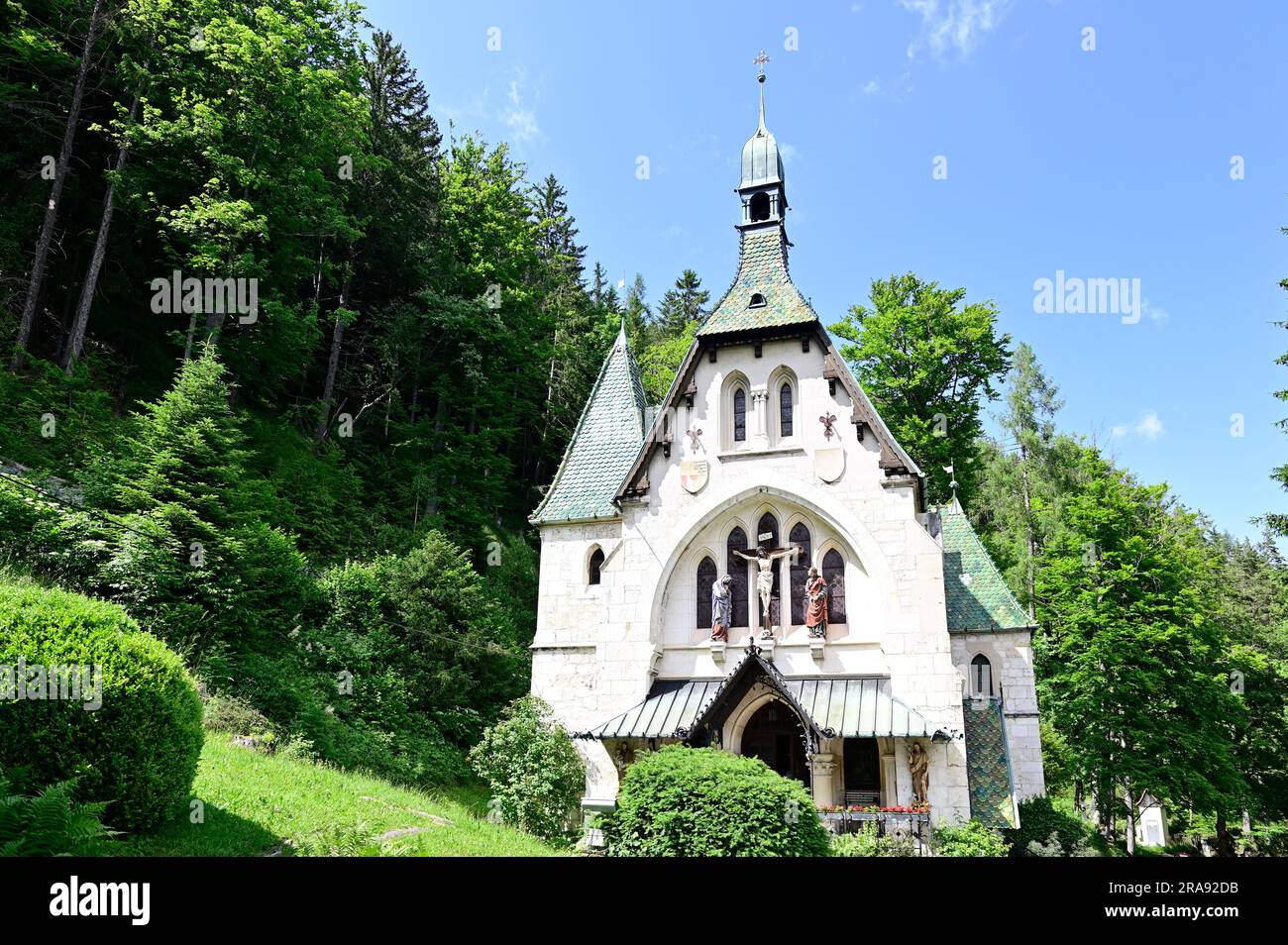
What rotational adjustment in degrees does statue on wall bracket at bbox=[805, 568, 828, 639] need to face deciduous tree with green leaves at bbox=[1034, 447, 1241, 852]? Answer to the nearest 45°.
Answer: approximately 135° to its left

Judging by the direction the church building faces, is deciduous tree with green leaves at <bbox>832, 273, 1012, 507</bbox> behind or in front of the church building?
behind

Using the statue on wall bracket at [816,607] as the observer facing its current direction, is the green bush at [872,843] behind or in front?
in front

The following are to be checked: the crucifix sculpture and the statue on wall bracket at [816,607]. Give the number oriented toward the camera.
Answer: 2

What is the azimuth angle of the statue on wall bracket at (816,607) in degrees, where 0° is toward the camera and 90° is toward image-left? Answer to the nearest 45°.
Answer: approximately 0°

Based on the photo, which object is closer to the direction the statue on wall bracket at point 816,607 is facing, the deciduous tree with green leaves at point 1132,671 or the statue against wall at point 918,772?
the statue against wall

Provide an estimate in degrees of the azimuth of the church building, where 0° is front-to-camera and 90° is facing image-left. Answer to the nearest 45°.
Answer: approximately 0°

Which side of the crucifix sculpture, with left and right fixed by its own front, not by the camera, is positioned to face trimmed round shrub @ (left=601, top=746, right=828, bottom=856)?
front
